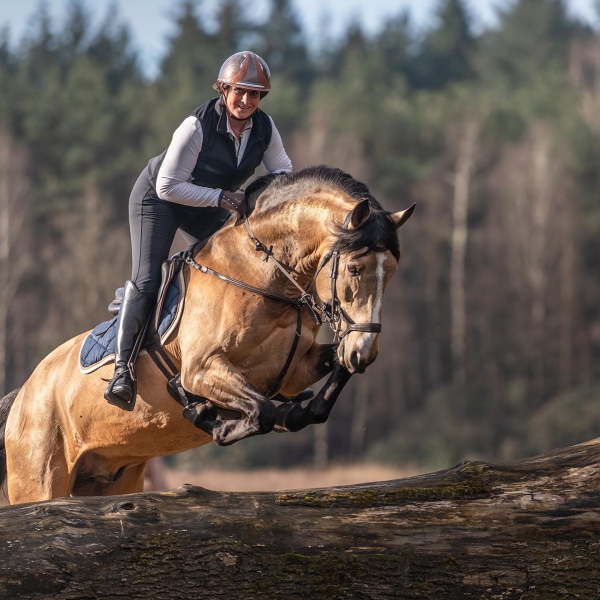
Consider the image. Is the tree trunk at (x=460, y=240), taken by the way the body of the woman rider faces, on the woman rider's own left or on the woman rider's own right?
on the woman rider's own left

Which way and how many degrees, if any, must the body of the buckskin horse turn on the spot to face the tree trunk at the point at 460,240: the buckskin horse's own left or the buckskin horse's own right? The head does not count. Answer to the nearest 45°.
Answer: approximately 135° to the buckskin horse's own left

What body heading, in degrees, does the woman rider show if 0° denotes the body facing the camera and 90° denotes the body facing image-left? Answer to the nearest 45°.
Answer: approximately 315°

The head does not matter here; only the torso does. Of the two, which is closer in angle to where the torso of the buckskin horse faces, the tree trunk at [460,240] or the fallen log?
the fallen log

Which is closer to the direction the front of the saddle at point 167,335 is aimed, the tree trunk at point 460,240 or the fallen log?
the fallen log
